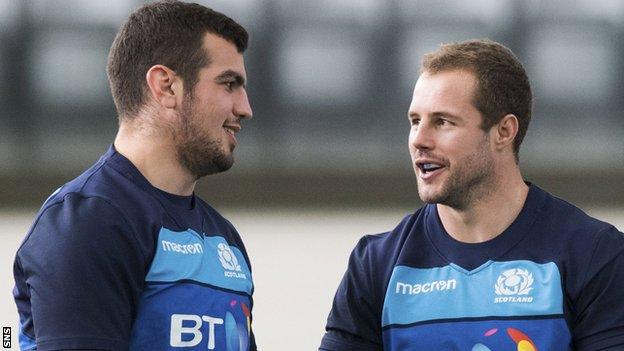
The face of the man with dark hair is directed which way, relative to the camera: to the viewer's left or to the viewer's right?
to the viewer's right

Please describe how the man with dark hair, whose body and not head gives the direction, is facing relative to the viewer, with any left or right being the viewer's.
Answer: facing the viewer and to the right of the viewer

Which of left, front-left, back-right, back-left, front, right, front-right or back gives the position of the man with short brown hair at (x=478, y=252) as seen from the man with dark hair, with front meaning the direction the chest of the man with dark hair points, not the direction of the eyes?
front-left

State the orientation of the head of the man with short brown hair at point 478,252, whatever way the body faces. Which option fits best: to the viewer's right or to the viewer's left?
to the viewer's left
